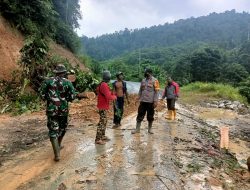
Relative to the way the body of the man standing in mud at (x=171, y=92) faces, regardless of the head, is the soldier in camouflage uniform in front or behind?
in front

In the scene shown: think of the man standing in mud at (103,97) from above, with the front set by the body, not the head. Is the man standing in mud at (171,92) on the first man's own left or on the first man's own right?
on the first man's own left

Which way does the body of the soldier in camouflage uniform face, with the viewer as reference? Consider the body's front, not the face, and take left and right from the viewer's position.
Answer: facing away from the viewer

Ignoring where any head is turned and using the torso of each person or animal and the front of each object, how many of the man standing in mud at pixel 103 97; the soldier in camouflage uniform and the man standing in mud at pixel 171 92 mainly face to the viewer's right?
1
